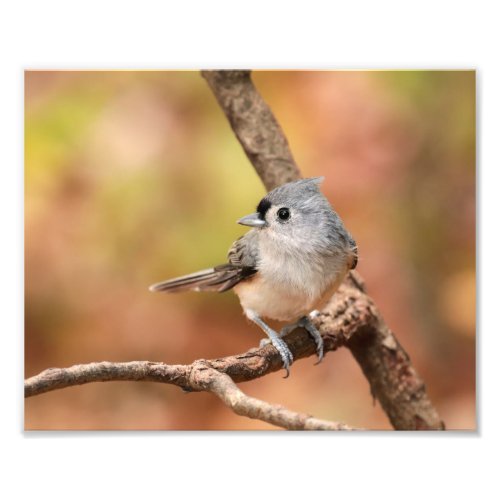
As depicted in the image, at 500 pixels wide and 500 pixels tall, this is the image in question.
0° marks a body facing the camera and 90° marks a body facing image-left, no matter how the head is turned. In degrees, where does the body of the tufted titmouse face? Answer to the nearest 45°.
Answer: approximately 315°
